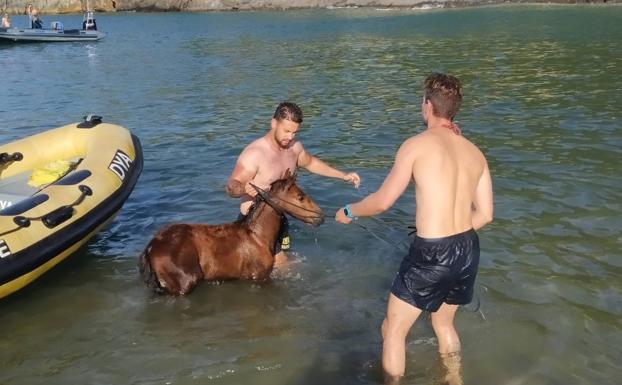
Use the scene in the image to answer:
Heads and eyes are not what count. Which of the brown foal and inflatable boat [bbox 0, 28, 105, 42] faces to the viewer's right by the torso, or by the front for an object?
the brown foal

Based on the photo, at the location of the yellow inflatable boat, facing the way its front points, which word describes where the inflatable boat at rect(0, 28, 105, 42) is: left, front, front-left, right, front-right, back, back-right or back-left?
front-left

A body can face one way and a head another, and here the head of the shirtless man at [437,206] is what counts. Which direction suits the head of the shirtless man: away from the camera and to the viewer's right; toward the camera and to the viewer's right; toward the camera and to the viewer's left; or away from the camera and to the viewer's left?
away from the camera and to the viewer's left

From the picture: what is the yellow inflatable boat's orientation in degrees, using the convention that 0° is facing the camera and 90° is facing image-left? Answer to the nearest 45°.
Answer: approximately 225°

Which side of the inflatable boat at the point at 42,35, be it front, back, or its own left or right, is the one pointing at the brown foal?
left

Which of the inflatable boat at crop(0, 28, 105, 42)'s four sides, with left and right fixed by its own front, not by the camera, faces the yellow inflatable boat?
left

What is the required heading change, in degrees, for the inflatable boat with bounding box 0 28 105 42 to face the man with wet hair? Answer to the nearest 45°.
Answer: approximately 90° to its left

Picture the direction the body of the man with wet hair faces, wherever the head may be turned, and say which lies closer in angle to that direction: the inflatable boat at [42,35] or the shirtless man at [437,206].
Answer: the shirtless man

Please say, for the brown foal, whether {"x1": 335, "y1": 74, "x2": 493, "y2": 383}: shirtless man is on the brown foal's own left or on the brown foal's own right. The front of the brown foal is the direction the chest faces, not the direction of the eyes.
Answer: on the brown foal's own right

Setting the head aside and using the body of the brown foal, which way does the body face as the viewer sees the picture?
to the viewer's right

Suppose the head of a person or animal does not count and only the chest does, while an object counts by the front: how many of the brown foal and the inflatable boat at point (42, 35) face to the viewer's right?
1

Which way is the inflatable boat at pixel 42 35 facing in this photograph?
to the viewer's left

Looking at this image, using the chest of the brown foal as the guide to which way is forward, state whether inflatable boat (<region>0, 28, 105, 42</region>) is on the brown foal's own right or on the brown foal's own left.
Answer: on the brown foal's own left

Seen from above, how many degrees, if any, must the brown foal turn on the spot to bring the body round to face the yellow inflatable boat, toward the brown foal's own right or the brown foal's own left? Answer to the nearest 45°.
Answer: approximately 135° to the brown foal's own left
